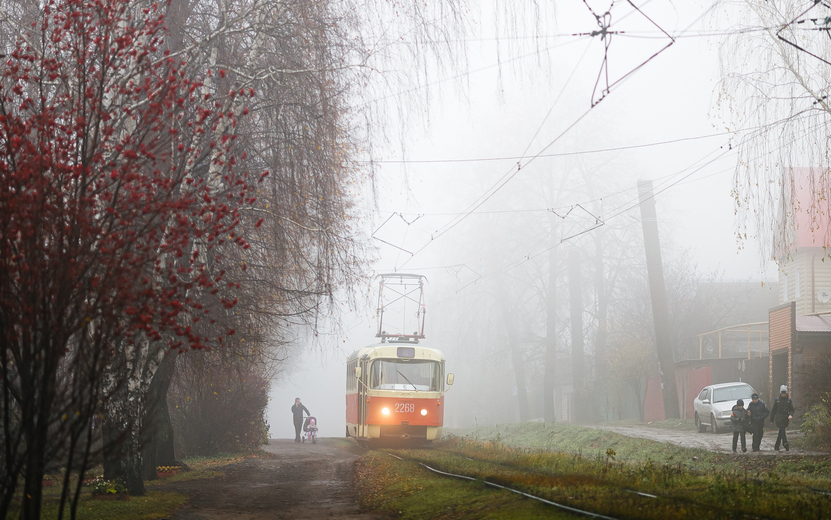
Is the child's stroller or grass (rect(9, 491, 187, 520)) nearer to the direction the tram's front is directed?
the grass

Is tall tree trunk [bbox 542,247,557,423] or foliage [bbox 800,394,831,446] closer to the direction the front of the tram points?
the foliage

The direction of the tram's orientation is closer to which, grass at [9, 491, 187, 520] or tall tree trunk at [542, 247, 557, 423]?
the grass

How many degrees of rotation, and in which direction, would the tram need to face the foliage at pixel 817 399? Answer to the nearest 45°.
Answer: approximately 90° to its left

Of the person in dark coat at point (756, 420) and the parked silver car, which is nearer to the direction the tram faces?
the person in dark coat

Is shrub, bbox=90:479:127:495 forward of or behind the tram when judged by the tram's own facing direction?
forward

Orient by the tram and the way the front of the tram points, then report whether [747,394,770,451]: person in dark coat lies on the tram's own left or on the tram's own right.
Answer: on the tram's own left

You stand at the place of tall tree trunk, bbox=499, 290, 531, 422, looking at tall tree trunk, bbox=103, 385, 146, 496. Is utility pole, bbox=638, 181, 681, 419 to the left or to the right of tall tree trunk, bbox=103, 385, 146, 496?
left

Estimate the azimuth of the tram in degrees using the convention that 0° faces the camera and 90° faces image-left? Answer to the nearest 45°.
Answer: approximately 0°

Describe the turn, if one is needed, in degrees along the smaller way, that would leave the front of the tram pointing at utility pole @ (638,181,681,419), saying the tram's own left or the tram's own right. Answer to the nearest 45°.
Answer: approximately 135° to the tram's own left

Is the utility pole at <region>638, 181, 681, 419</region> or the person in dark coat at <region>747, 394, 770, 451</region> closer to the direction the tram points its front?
the person in dark coat

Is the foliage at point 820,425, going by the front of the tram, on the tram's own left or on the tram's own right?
on the tram's own left
